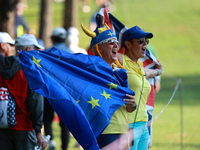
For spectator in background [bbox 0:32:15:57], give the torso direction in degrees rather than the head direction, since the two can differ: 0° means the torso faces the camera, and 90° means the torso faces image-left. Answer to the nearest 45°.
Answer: approximately 270°

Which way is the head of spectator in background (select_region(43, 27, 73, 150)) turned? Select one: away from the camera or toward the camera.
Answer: away from the camera

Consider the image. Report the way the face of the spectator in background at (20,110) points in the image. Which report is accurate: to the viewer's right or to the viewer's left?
to the viewer's right
